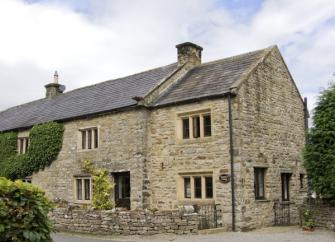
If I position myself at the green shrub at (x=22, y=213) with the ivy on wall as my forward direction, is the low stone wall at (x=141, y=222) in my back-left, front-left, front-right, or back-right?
front-right

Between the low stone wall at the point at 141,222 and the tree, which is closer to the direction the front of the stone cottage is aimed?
the low stone wall

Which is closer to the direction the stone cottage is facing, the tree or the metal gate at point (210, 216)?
the metal gate

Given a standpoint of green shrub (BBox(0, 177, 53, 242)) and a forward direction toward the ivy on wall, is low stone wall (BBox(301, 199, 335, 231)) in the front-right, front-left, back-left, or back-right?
front-right

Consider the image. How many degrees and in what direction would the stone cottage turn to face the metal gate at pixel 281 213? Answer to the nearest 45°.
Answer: approximately 135° to its left

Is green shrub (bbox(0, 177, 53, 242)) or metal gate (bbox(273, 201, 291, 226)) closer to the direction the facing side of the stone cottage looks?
the green shrub

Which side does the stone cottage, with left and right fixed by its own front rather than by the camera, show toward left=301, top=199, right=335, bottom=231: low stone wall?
left

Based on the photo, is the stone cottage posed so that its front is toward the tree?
no

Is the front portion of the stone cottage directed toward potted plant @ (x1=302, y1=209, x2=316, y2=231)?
no

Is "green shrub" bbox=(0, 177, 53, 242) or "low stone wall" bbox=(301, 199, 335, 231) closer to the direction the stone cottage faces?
the green shrub

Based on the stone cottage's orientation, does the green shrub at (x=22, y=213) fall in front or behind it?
in front
